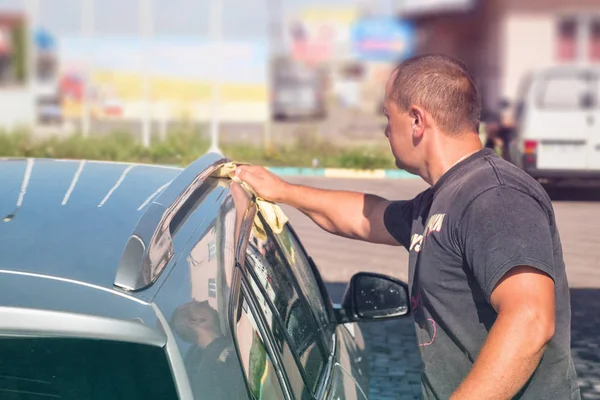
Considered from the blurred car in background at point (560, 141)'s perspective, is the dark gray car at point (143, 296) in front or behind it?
behind

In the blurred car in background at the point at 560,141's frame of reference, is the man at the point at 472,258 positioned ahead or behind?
behind

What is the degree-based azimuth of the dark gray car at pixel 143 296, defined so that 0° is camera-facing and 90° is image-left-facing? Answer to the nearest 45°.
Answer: approximately 225°

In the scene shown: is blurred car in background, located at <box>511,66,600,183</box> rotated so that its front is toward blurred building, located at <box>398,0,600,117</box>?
yes

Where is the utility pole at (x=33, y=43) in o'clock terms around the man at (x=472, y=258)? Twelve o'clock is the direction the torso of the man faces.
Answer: The utility pole is roughly at 2 o'clock from the man.

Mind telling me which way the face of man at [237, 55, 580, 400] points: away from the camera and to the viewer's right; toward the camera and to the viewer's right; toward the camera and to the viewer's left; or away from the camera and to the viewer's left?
away from the camera and to the viewer's left

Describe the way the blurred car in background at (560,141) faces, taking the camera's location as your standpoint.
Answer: facing away from the viewer

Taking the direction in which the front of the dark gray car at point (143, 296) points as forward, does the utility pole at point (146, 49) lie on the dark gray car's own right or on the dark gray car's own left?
on the dark gray car's own left

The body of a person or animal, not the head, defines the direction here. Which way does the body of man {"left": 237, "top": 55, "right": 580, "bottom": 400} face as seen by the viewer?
to the viewer's left

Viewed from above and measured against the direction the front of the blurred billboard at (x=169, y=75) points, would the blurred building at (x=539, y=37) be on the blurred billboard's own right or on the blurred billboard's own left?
on the blurred billboard's own left

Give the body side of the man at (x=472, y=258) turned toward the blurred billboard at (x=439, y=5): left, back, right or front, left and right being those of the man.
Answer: right

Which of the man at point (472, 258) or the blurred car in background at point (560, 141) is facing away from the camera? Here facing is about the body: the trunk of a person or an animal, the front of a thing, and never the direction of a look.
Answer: the blurred car in background

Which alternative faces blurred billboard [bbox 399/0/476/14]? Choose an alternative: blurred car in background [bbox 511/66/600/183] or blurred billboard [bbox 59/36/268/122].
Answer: the blurred car in background

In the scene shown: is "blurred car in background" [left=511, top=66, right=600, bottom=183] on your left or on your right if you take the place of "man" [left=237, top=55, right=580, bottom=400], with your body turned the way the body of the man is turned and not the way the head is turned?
on your right
